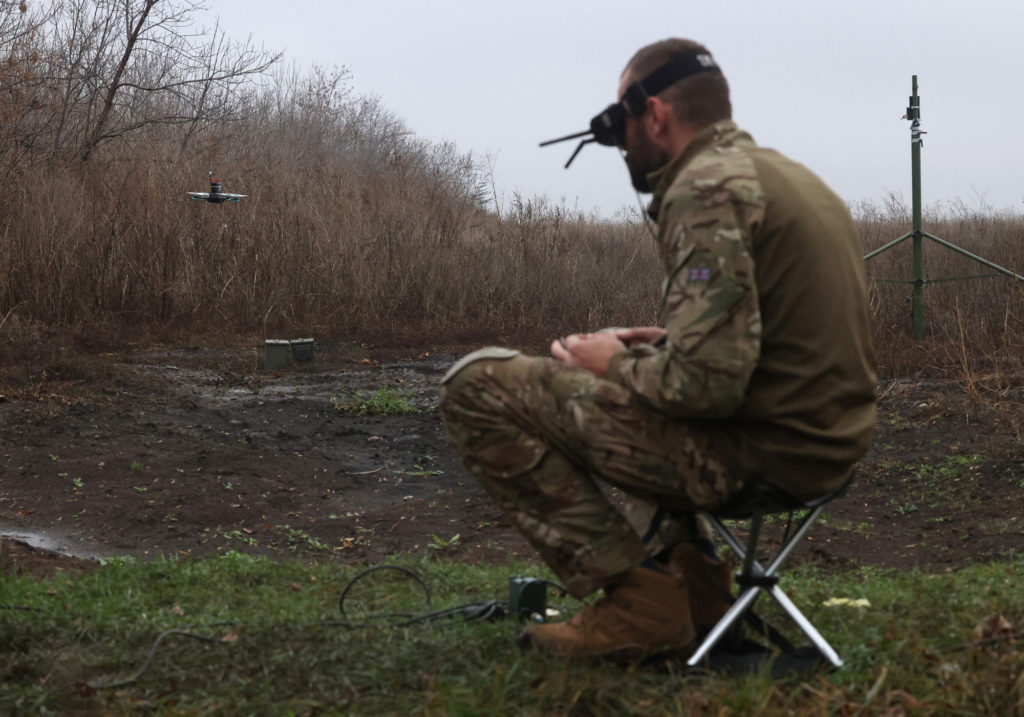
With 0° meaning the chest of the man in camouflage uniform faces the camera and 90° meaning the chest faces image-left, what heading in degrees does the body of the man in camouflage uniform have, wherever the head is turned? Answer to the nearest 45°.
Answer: approximately 90°

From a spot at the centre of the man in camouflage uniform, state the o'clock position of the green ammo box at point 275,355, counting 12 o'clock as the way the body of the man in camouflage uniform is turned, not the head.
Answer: The green ammo box is roughly at 2 o'clock from the man in camouflage uniform.

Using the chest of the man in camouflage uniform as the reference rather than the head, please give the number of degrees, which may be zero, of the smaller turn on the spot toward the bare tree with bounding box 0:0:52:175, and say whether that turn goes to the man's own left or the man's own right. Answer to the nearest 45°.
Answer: approximately 45° to the man's own right

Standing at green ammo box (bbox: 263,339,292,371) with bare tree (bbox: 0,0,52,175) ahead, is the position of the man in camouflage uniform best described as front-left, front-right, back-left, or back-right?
back-left
